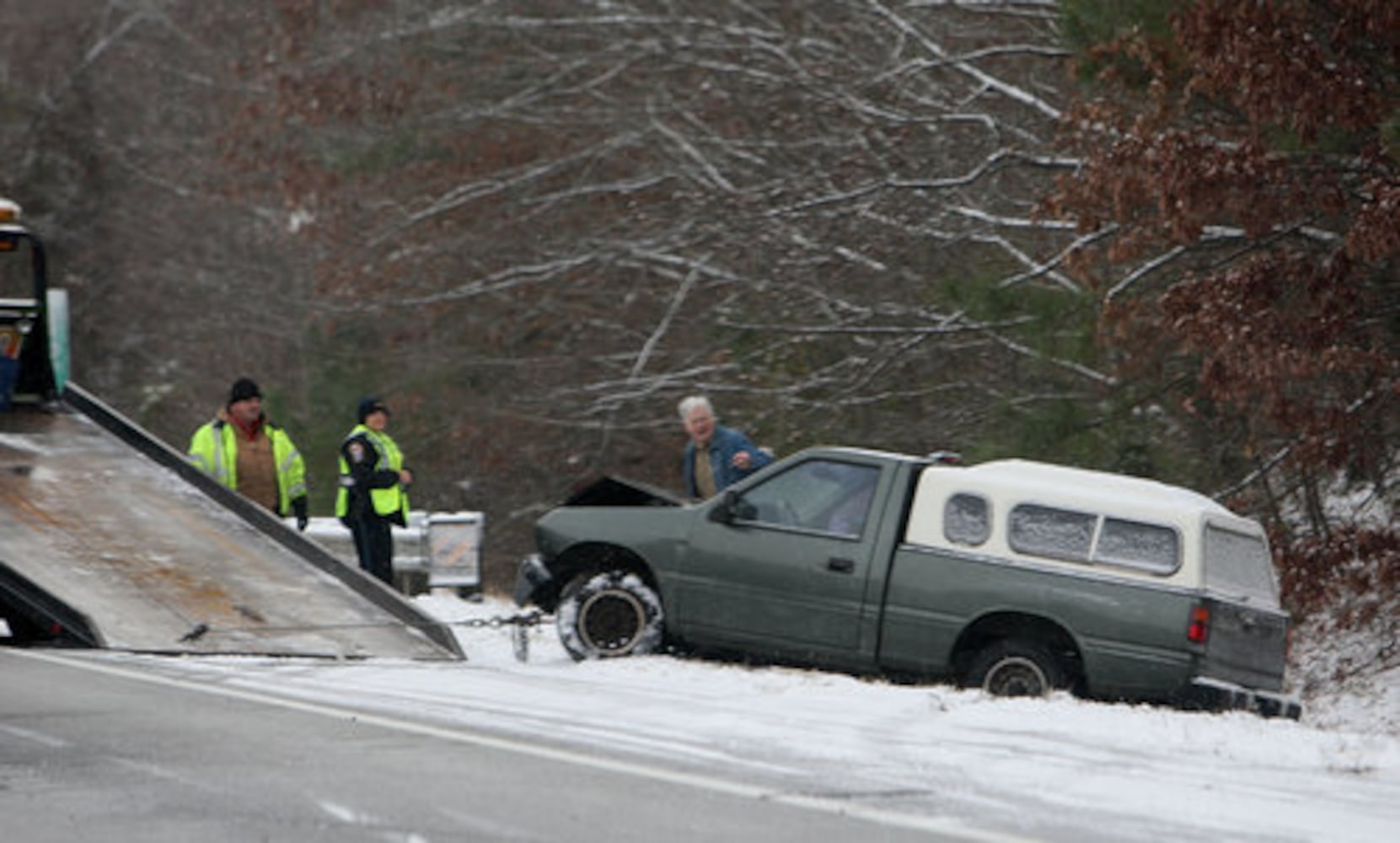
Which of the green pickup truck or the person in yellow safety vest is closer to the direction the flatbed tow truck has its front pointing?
the person in yellow safety vest

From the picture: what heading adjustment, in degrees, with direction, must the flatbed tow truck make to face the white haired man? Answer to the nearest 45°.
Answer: approximately 135° to its right

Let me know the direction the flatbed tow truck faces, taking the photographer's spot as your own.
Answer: facing away from the viewer and to the left of the viewer

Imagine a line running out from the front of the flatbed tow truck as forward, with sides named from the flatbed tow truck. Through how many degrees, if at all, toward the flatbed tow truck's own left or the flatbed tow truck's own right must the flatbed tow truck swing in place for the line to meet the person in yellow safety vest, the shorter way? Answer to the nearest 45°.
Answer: approximately 90° to the flatbed tow truck's own right

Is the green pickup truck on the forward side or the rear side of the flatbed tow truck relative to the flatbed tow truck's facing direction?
on the rear side
